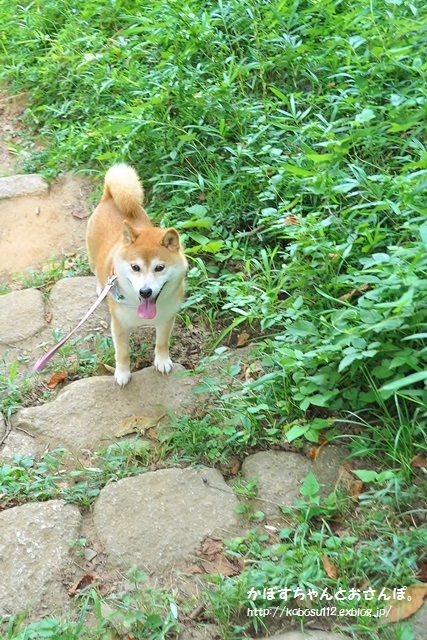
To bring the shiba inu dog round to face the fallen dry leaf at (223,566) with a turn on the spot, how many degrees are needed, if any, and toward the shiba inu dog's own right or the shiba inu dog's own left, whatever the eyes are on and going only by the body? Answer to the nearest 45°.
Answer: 0° — it already faces it

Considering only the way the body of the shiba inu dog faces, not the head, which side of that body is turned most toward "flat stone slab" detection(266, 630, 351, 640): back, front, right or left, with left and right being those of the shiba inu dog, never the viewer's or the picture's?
front

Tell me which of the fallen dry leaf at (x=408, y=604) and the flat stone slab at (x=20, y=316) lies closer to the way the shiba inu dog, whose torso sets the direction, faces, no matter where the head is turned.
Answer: the fallen dry leaf

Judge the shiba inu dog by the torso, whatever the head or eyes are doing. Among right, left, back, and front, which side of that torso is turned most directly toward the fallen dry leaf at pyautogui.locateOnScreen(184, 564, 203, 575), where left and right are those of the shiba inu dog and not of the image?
front

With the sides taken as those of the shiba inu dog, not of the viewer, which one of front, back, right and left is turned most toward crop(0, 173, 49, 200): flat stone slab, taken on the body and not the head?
back

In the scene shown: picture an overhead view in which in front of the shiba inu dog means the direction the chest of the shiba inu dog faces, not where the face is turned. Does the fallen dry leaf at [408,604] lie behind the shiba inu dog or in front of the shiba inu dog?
in front

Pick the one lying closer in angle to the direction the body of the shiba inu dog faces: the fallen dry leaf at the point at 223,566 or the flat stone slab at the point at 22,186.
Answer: the fallen dry leaf

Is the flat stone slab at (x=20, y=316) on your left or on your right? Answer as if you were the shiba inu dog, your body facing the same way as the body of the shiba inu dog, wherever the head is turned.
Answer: on your right

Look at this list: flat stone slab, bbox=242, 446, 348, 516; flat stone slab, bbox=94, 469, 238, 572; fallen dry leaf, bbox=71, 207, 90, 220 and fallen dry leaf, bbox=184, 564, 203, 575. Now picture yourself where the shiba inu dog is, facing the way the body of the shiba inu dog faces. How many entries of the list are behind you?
1

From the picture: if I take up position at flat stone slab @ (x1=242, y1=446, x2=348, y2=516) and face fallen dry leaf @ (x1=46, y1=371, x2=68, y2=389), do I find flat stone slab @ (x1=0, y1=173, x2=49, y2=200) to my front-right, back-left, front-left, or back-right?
front-right

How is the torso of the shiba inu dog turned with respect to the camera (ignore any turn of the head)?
toward the camera

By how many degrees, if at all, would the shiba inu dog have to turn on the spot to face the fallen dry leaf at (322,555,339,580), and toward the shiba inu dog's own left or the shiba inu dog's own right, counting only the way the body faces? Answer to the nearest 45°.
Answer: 0° — it already faces it

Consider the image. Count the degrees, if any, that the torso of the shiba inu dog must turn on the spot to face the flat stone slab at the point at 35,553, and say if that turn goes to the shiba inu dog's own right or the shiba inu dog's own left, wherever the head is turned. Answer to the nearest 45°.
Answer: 0° — it already faces it

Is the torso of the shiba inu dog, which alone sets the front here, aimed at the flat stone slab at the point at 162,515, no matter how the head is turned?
yes
